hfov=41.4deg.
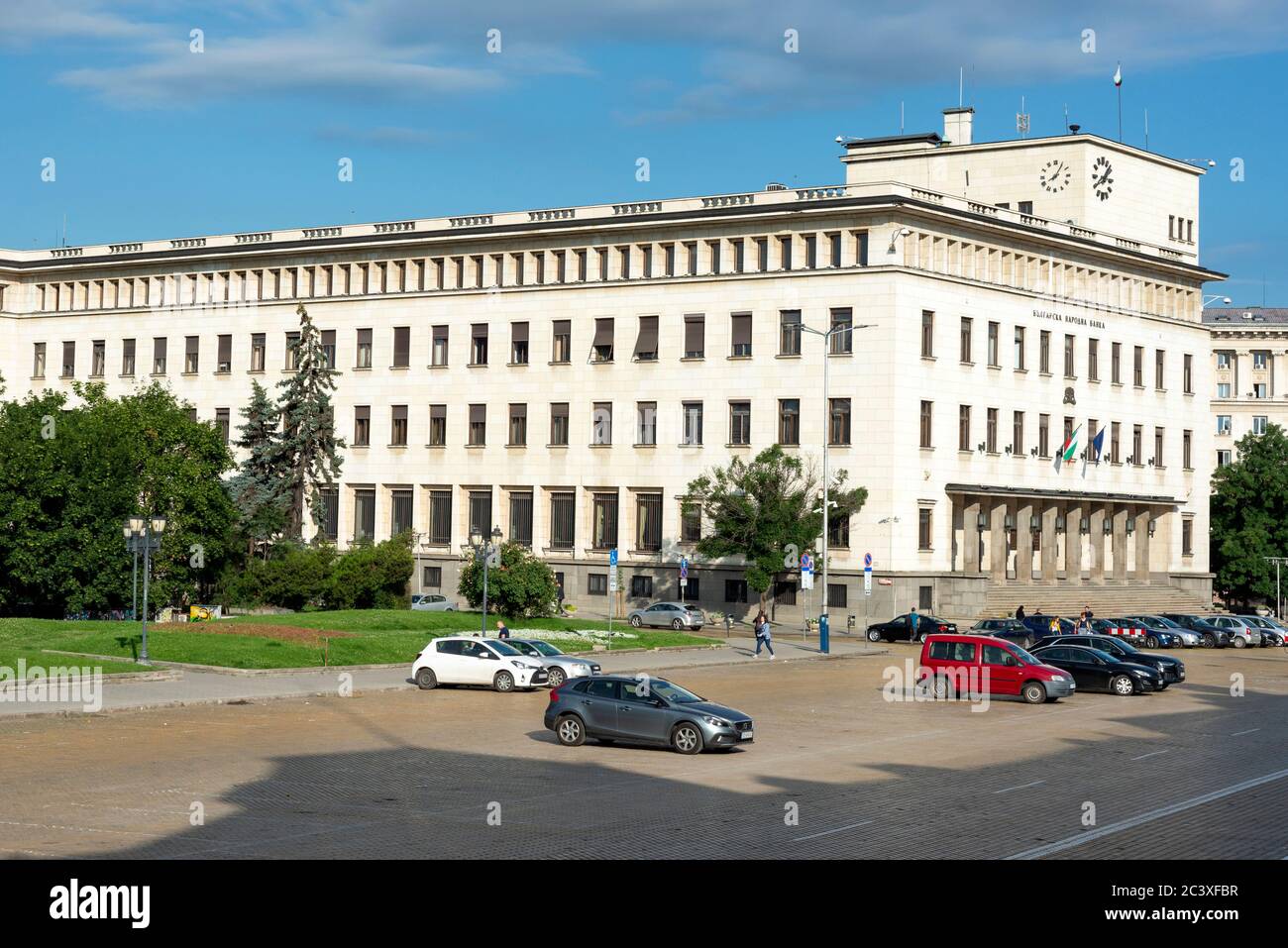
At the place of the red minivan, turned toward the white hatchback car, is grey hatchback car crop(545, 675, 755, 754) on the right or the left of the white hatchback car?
left

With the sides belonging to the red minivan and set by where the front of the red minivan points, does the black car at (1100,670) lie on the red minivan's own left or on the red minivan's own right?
on the red minivan's own left

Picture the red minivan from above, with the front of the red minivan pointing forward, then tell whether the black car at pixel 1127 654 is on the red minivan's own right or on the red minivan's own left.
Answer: on the red minivan's own left

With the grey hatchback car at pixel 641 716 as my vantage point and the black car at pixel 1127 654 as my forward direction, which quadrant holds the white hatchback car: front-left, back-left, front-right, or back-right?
front-left

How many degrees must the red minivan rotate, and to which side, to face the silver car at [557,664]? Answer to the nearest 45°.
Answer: approximately 180°

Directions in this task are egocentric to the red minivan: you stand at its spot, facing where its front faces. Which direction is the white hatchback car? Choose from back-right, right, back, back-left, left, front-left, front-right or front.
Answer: back

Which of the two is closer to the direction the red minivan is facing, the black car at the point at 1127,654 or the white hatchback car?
the black car

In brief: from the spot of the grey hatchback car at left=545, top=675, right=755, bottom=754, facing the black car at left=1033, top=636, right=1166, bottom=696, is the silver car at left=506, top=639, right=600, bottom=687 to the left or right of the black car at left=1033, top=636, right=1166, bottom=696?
left

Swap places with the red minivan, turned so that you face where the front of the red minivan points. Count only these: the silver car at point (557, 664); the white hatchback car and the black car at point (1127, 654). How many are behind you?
2

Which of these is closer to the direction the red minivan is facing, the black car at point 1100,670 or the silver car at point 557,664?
the black car

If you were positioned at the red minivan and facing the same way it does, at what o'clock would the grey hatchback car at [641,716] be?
The grey hatchback car is roughly at 4 o'clock from the red minivan.

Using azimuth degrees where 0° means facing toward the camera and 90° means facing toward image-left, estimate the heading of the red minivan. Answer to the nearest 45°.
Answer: approximately 270°

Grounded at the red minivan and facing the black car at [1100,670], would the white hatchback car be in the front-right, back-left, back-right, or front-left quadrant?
back-left
